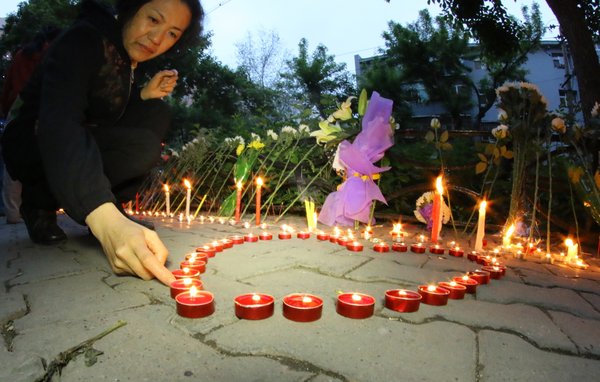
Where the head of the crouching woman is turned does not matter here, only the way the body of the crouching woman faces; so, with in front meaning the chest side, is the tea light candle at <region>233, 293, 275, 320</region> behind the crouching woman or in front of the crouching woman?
in front

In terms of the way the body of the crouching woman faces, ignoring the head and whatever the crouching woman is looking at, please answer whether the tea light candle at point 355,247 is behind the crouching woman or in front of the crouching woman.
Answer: in front

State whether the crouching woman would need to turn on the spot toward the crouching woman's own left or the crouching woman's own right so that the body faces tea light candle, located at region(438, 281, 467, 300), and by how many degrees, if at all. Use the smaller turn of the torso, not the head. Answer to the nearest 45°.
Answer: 0° — they already face it

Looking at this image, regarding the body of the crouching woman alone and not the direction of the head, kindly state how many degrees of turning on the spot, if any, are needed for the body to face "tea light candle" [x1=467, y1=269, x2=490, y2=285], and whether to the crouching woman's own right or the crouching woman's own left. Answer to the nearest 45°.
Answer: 0° — they already face it

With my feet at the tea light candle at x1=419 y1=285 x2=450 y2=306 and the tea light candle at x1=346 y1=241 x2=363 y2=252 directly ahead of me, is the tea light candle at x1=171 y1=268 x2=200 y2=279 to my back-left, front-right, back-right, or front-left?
front-left

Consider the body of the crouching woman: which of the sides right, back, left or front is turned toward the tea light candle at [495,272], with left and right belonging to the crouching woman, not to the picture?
front

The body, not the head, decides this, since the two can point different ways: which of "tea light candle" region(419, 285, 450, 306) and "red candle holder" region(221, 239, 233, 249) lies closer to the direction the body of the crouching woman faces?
the tea light candle

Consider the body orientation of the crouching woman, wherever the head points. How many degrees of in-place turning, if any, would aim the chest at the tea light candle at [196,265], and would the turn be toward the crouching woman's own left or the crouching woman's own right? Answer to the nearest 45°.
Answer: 0° — they already face it

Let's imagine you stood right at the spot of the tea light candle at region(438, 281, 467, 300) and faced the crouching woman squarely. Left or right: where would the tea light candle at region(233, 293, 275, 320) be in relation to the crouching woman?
left

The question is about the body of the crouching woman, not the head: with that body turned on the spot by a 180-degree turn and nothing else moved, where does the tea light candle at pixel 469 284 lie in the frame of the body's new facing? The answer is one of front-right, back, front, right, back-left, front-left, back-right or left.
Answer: back

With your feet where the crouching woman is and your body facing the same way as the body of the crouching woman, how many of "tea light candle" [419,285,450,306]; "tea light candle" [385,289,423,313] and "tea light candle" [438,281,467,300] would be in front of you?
3

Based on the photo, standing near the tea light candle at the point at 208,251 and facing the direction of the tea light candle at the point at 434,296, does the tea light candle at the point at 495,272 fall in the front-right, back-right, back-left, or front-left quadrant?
front-left

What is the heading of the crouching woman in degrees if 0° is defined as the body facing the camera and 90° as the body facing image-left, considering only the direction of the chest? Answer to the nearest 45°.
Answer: approximately 315°

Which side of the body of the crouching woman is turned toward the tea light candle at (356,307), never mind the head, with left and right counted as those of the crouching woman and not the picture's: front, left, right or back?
front

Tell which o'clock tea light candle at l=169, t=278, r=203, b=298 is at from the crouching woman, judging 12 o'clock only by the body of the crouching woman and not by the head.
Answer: The tea light candle is roughly at 1 o'clock from the crouching woman.
